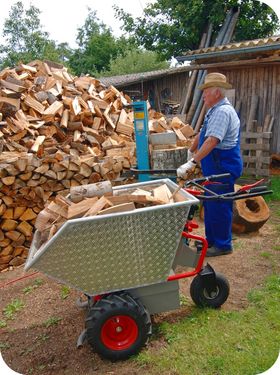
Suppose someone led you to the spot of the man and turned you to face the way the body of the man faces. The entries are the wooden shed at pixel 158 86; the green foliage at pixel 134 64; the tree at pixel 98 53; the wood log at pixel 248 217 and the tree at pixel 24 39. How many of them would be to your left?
0

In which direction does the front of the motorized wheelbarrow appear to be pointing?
to the viewer's left

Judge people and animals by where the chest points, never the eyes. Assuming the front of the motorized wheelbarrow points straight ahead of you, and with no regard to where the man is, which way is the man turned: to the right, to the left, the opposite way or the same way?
the same way

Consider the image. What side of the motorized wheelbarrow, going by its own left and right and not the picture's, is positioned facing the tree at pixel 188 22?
right

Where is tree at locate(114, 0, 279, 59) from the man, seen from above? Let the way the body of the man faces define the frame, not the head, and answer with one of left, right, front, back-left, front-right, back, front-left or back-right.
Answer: right

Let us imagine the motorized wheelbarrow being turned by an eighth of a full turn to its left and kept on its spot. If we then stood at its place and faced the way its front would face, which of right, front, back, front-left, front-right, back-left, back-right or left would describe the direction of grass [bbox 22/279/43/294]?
right

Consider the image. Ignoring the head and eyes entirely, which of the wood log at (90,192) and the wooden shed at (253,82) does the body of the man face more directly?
the wood log

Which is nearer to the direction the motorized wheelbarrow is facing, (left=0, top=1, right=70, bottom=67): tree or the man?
the tree

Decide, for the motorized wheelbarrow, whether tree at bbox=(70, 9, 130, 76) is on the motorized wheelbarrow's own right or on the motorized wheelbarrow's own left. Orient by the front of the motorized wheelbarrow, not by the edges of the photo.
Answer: on the motorized wheelbarrow's own right

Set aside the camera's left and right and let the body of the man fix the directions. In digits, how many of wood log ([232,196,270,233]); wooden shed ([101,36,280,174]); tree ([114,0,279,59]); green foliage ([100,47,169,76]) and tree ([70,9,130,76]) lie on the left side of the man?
0

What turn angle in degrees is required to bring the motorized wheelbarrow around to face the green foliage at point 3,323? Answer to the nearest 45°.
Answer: approximately 45° to its right

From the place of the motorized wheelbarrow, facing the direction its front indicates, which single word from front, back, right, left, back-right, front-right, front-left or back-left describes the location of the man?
back-right

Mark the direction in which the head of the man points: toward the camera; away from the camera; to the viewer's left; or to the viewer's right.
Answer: to the viewer's left

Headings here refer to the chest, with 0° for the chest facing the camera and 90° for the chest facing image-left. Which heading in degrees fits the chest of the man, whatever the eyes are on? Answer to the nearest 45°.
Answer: approximately 90°

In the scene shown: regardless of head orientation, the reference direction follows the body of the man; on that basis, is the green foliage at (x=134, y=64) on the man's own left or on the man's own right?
on the man's own right

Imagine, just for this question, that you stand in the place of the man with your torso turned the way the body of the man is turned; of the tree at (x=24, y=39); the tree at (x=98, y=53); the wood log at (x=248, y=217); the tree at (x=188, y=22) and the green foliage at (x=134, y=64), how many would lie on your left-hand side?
0

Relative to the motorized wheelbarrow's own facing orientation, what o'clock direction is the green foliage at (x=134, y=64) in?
The green foliage is roughly at 3 o'clock from the motorized wheelbarrow.

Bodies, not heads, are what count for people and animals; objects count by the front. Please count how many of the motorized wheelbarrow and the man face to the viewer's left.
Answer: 2
